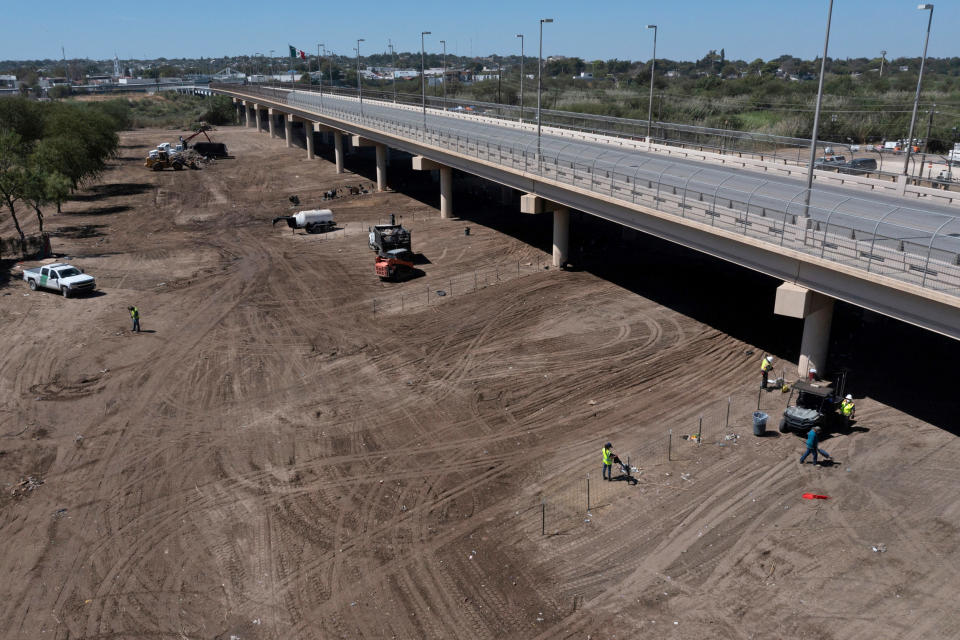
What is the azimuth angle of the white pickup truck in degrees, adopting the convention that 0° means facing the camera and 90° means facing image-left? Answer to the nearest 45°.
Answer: approximately 315°

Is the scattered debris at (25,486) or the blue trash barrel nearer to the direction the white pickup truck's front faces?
the blue trash barrel

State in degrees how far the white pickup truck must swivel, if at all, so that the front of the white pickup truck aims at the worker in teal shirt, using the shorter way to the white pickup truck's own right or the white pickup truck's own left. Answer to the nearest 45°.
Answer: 0° — it already faces them

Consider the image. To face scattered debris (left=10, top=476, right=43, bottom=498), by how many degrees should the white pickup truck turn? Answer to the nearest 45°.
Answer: approximately 45° to its right

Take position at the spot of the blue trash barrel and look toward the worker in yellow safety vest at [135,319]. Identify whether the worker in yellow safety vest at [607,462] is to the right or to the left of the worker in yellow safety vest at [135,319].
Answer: left

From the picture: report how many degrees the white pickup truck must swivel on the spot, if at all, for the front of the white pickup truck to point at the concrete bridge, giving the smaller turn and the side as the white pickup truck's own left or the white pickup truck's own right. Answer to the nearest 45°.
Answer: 0° — it already faces it

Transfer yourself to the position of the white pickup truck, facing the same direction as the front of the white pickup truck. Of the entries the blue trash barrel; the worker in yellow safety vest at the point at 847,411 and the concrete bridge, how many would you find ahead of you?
3

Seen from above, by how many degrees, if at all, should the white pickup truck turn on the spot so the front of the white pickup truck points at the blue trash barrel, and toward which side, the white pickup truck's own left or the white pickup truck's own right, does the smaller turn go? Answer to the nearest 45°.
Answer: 0° — it already faces it

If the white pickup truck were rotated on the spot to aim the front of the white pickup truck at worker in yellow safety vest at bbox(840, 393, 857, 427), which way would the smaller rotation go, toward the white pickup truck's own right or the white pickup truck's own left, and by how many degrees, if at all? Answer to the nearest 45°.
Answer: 0° — it already faces them

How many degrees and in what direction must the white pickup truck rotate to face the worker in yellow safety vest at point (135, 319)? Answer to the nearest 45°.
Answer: approximately 45° to its right

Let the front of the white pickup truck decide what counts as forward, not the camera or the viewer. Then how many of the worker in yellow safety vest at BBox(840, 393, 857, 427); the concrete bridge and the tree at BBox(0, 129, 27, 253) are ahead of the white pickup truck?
2

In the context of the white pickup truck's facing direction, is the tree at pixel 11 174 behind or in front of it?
behind
